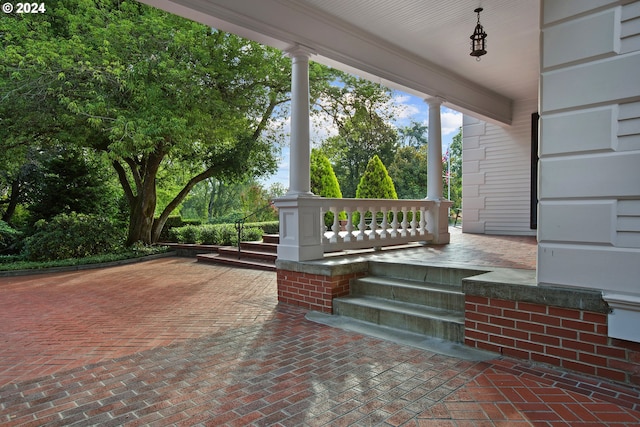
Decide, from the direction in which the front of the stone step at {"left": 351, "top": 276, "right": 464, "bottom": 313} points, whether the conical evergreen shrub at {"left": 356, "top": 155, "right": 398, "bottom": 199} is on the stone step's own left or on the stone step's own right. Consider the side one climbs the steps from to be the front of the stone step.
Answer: on the stone step's own right

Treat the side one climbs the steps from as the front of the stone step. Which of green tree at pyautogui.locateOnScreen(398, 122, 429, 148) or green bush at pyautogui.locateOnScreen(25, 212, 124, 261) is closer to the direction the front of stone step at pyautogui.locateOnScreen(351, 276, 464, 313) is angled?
the green bush

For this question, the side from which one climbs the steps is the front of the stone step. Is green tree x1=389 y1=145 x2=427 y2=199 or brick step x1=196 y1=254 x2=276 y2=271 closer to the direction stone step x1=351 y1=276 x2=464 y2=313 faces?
the brick step

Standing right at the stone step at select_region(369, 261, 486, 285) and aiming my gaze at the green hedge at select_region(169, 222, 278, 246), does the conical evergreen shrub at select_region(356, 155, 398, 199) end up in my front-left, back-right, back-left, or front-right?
front-right

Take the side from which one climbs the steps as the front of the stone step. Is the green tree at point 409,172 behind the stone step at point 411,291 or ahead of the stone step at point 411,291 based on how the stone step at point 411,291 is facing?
behind

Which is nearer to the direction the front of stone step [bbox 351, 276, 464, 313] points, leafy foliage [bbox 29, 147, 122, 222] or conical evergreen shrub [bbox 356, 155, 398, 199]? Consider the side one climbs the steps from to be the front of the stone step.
the leafy foliage

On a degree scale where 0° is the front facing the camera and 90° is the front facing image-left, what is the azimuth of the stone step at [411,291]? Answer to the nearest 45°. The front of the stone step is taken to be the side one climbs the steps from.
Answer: approximately 45°

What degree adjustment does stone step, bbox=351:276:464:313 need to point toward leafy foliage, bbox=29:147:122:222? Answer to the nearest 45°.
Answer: approximately 90° to its right

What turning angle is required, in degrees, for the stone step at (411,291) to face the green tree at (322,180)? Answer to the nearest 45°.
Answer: approximately 135° to its right

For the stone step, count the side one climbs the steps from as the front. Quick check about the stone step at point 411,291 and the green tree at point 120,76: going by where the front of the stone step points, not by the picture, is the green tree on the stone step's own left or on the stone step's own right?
on the stone step's own right

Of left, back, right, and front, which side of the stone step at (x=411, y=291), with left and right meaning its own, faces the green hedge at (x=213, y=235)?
right

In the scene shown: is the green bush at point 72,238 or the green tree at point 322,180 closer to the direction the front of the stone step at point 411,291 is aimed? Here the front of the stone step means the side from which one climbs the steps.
the green bush

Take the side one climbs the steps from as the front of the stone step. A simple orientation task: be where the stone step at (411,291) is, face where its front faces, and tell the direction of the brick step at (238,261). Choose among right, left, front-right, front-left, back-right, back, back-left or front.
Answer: right

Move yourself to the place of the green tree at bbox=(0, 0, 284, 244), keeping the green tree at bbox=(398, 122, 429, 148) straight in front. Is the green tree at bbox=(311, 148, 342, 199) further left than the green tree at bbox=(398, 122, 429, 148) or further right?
right

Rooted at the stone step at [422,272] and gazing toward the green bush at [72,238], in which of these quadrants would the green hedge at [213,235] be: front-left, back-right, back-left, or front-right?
front-right
